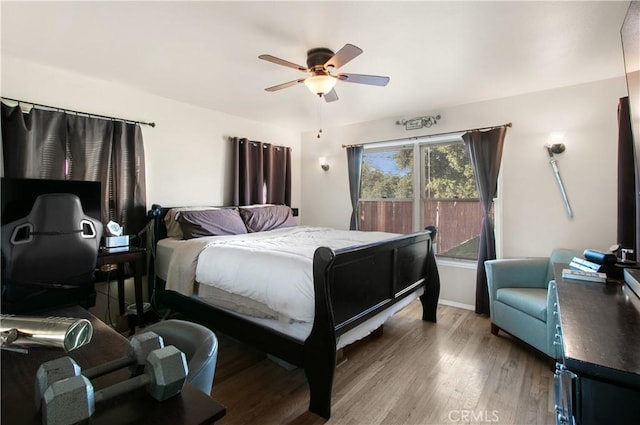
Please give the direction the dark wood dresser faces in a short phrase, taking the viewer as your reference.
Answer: facing to the left of the viewer

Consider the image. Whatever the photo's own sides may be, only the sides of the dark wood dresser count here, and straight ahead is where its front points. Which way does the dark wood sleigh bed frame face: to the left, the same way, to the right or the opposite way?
the opposite way

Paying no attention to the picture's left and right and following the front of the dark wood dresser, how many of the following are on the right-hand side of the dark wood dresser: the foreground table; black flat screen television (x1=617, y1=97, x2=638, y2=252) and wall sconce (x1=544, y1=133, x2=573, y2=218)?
2

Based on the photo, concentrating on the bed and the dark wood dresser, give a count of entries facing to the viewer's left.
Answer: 1

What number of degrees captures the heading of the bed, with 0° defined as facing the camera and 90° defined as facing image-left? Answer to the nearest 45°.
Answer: approximately 315°

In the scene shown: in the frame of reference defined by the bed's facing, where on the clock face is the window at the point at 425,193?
The window is roughly at 9 o'clock from the bed.

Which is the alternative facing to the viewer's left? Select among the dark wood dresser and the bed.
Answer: the dark wood dresser
